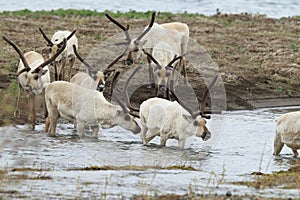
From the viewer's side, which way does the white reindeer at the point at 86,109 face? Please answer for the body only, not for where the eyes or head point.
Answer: to the viewer's right

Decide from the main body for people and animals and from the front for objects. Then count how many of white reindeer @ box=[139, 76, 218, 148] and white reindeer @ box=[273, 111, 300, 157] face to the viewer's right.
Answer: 2

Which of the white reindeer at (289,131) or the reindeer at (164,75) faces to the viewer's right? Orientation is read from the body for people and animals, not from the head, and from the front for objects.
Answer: the white reindeer

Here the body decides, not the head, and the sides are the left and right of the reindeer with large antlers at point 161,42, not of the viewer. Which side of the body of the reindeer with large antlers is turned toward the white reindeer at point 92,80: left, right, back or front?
front

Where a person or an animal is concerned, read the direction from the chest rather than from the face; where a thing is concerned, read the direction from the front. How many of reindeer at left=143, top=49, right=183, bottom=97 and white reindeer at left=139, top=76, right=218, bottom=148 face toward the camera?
1

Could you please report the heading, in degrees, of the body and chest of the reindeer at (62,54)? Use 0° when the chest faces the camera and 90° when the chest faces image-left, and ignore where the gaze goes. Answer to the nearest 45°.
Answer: approximately 45°

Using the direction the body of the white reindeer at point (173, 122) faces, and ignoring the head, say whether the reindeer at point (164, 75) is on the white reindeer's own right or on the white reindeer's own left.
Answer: on the white reindeer's own left

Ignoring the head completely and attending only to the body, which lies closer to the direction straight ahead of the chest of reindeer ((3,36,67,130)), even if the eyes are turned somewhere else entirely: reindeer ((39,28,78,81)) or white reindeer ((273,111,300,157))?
the white reindeer

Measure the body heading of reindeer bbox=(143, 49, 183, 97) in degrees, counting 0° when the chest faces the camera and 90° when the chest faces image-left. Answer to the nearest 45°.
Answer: approximately 0°

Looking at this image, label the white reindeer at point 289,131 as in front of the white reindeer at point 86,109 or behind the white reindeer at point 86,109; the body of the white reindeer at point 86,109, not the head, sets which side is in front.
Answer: in front

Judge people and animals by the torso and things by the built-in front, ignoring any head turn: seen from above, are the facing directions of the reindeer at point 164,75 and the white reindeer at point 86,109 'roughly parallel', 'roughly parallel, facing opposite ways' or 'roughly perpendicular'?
roughly perpendicular

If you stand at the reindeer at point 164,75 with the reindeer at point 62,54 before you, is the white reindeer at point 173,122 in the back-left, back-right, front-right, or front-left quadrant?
back-left

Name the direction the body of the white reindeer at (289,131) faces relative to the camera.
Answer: to the viewer's right

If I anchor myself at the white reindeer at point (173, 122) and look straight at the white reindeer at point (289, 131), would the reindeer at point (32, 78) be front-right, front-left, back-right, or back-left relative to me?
back-left

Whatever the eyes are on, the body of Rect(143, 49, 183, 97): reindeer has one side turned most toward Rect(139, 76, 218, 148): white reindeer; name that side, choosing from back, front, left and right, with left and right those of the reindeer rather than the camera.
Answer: front

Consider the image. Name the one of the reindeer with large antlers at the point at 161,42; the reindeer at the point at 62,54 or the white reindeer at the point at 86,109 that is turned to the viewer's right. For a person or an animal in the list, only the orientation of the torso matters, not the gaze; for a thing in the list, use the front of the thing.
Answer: the white reindeer
